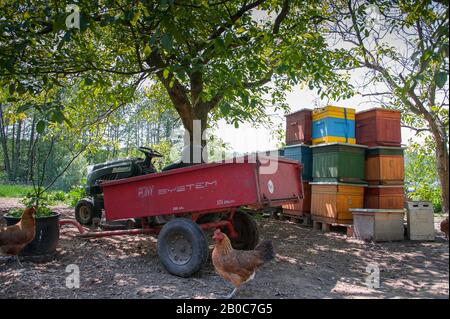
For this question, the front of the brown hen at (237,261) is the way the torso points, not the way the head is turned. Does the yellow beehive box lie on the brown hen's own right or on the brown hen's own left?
on the brown hen's own right

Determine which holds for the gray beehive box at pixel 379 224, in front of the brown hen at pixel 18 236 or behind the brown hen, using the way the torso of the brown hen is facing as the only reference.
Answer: in front

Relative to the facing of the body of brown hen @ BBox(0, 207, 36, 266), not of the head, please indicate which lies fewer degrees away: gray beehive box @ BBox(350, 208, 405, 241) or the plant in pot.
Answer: the gray beehive box

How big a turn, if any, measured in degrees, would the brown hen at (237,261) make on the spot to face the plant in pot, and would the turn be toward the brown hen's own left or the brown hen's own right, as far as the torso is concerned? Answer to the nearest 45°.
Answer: approximately 45° to the brown hen's own right

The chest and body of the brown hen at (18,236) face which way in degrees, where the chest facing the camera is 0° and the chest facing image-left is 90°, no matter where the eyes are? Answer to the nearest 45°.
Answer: approximately 270°

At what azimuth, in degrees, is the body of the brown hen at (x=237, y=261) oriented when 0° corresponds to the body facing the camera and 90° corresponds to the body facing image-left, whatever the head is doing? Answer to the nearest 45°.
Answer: approximately 90°

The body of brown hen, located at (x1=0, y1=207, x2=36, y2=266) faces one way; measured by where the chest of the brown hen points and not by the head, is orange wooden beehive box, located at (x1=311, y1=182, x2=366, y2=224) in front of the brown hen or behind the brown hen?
in front

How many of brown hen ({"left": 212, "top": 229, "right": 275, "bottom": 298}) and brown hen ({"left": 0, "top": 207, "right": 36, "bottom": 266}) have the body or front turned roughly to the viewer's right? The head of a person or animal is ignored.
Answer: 1

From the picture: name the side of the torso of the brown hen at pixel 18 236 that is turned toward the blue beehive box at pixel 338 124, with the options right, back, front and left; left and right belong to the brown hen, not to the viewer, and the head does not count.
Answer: front

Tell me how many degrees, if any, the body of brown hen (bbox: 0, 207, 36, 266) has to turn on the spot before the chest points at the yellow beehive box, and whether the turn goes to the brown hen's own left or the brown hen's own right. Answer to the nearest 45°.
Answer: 0° — it already faces it

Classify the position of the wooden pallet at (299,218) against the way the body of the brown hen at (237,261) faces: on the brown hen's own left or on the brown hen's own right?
on the brown hen's own right

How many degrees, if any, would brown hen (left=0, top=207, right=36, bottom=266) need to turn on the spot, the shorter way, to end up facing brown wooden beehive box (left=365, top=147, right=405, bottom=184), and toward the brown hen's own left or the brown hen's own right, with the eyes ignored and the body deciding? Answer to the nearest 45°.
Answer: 0° — it already faces it

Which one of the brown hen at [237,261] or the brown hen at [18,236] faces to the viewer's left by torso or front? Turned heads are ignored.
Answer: the brown hen at [237,261]
